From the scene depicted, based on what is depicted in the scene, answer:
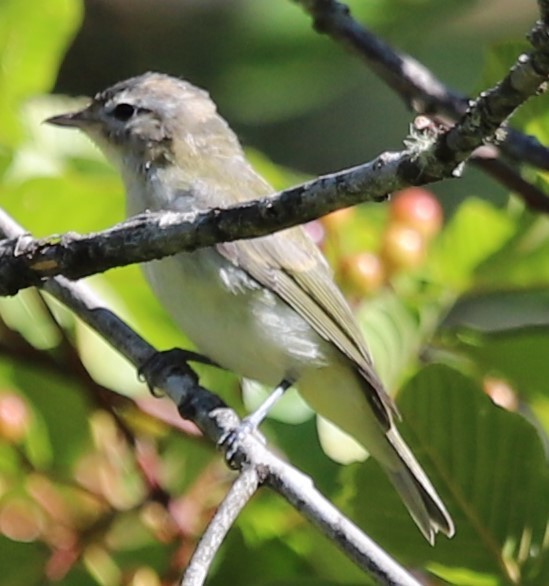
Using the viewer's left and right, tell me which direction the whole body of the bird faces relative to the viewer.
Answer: facing to the left of the viewer
